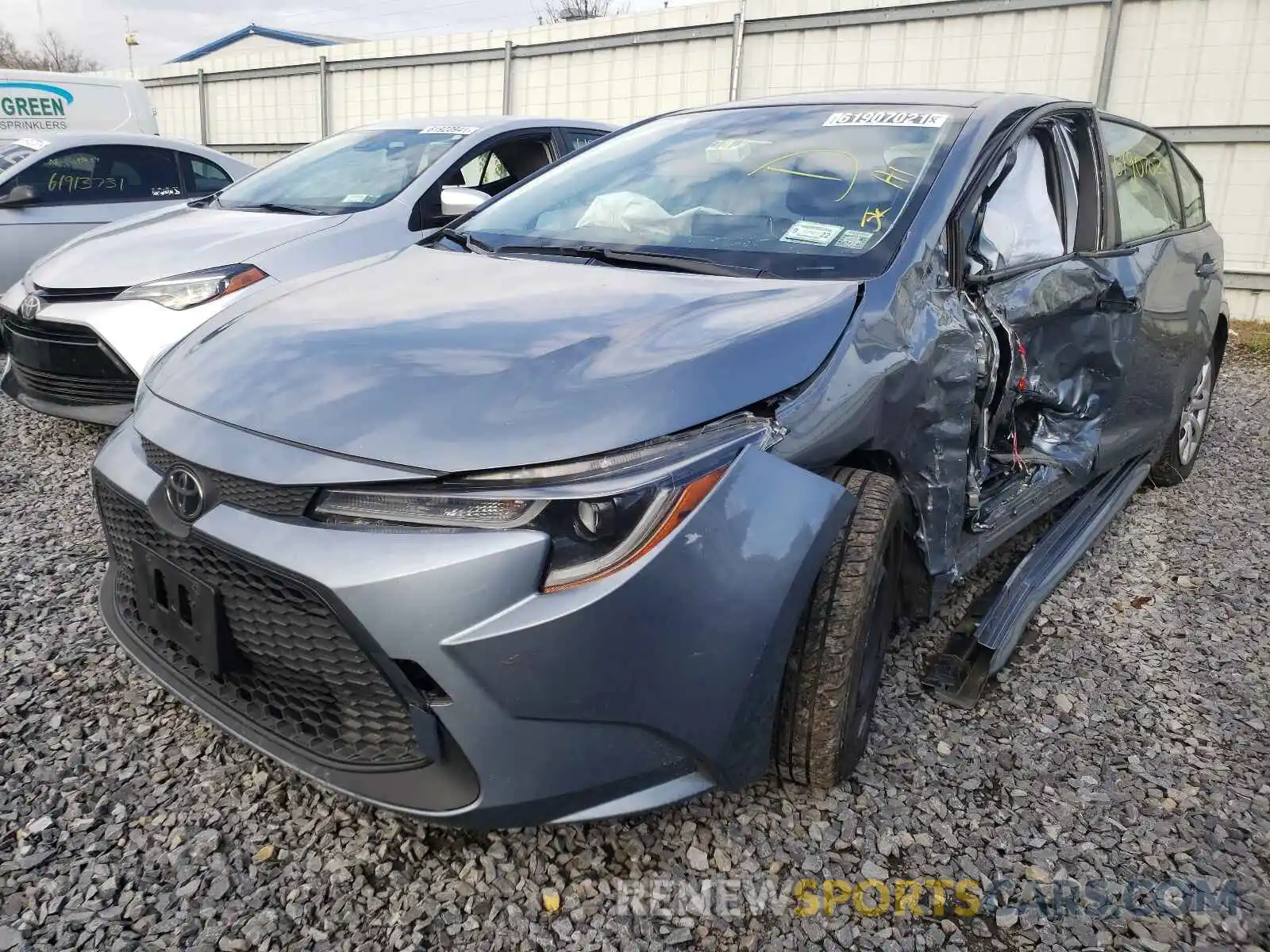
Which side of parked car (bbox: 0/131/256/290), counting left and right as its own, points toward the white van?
right

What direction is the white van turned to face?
to the viewer's left

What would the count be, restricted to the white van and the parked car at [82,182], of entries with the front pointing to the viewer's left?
2

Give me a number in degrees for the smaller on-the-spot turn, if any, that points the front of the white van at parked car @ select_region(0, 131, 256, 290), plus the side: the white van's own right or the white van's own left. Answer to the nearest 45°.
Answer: approximately 90° to the white van's own left

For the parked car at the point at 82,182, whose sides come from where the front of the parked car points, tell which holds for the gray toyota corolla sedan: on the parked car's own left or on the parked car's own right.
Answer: on the parked car's own left

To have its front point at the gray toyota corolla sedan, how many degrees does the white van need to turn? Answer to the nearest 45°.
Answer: approximately 90° to its left

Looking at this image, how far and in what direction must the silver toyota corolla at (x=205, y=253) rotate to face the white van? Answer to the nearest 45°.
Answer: approximately 135° to its right

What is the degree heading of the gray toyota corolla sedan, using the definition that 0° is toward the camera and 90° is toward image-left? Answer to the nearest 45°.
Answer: approximately 45°

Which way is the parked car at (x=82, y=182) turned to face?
to the viewer's left
